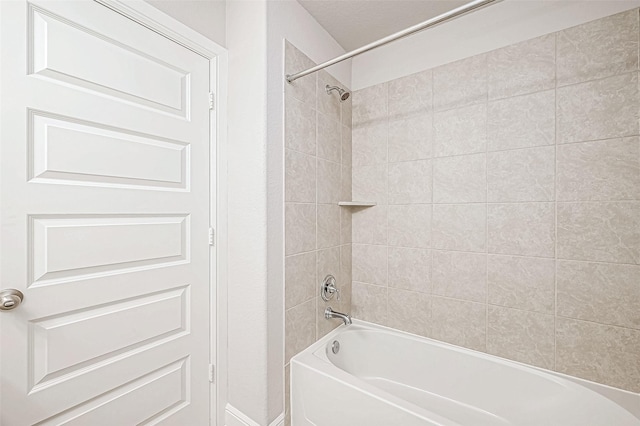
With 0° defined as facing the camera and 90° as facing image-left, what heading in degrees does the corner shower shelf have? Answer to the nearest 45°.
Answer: approximately 0°

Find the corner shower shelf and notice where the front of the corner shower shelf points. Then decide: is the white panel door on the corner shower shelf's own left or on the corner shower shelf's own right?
on the corner shower shelf's own right
